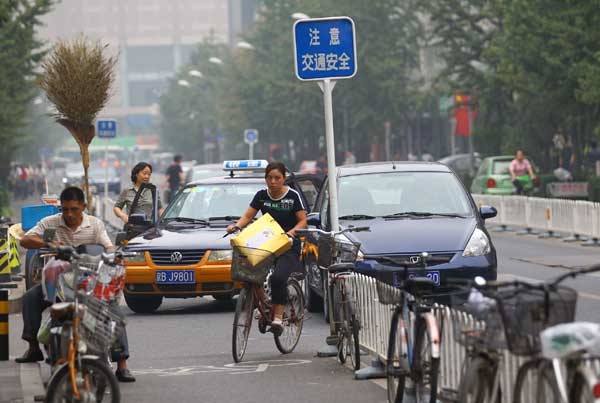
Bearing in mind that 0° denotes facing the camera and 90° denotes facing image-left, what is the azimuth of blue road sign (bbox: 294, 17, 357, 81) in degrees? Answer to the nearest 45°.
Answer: approximately 0°

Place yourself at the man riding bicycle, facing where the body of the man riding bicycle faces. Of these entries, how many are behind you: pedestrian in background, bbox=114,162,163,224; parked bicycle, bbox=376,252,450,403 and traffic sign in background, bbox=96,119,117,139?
2

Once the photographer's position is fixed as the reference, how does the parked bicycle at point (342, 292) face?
facing away from the viewer
